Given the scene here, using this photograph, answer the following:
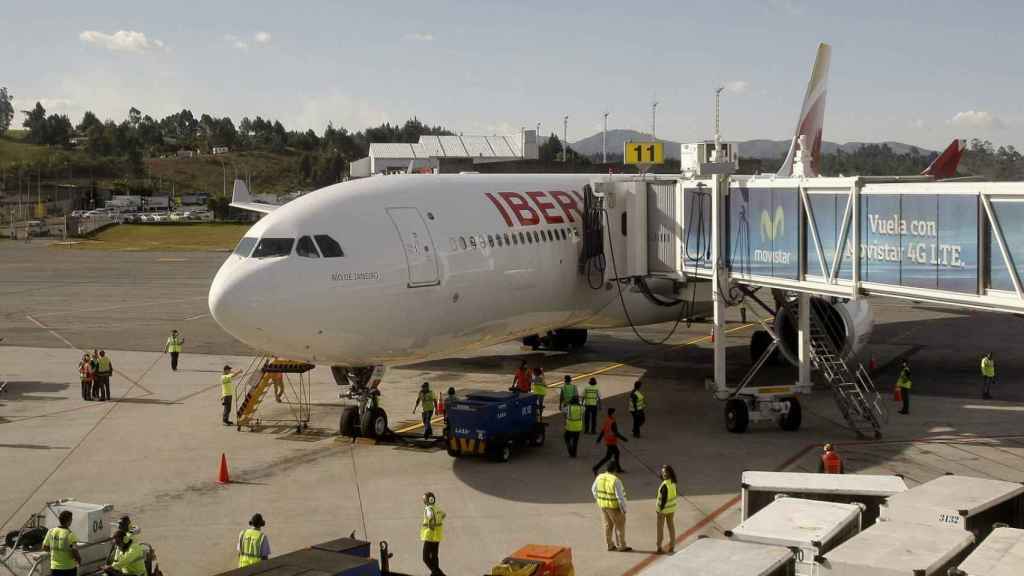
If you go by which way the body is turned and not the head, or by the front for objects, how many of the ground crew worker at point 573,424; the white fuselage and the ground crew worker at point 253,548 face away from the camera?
2

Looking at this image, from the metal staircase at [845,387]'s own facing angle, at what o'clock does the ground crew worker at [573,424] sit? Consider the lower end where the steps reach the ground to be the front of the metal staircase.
The ground crew worker is roughly at 3 o'clock from the metal staircase.

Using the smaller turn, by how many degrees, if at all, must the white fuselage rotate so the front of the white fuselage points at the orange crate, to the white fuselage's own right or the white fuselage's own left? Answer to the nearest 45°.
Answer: approximately 45° to the white fuselage's own left

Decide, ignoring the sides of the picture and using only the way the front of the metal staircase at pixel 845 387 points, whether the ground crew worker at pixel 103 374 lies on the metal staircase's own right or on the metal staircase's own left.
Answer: on the metal staircase's own right

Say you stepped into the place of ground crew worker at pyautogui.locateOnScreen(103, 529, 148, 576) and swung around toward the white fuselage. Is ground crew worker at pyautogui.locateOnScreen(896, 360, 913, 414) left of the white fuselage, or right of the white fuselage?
right

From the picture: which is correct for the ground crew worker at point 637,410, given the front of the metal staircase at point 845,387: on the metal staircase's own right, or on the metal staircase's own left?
on the metal staircase's own right

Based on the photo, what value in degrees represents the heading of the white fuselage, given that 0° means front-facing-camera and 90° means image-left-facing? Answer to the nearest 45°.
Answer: approximately 45°

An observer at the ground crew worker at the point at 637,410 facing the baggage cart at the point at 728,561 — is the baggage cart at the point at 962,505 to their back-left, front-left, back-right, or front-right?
front-left

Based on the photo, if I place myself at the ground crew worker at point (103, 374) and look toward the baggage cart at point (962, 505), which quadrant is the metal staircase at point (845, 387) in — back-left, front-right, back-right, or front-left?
front-left

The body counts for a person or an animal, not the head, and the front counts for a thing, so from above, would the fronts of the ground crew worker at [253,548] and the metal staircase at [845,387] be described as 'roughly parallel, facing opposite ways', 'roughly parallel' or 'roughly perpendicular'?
roughly parallel, facing opposite ways

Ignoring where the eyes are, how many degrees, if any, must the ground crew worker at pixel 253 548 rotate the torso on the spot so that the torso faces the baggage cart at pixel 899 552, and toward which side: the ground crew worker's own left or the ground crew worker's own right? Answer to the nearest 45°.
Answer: approximately 135° to the ground crew worker's own right

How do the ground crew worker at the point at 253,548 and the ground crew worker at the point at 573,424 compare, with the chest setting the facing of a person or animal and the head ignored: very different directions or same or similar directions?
same or similar directions

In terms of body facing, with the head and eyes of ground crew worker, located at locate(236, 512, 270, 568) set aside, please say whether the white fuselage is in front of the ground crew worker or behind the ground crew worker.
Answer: in front

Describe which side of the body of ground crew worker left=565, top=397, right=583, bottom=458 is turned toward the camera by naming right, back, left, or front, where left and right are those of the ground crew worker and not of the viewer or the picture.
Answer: back

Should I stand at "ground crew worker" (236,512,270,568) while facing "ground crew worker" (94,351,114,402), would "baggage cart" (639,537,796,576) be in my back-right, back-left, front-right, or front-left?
back-right

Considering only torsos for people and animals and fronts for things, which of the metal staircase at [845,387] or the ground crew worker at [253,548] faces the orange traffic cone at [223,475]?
the ground crew worker

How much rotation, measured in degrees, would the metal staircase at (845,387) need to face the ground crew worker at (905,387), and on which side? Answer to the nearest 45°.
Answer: approximately 90° to its left

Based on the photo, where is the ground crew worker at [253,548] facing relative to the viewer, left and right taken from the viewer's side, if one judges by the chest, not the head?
facing away from the viewer

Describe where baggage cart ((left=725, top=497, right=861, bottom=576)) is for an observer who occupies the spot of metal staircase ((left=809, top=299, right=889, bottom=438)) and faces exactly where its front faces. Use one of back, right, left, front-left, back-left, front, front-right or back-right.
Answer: front-right
